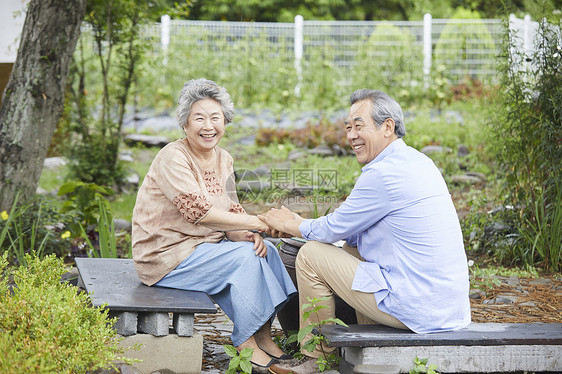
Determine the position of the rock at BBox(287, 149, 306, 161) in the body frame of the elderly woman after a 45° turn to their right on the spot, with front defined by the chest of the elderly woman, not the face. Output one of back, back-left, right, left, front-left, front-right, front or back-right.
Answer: back

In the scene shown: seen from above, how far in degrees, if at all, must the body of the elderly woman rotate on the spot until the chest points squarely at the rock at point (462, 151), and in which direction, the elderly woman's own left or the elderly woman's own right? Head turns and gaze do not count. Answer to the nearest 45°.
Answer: approximately 90° to the elderly woman's own left

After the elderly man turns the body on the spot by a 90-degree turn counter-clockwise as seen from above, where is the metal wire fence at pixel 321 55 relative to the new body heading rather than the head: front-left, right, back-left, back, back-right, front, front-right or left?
back

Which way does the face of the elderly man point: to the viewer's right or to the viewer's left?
to the viewer's left

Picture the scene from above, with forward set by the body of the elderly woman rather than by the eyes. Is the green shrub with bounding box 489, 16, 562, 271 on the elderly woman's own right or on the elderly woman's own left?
on the elderly woman's own left

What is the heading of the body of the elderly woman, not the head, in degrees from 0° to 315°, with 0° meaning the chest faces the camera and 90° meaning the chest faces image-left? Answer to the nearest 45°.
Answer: approximately 315°

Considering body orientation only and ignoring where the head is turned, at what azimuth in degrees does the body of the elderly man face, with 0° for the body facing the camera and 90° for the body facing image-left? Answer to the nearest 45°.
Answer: approximately 90°

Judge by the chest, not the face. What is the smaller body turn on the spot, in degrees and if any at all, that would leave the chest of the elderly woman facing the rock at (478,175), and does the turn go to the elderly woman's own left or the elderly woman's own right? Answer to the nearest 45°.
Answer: approximately 90° to the elderly woman's own left

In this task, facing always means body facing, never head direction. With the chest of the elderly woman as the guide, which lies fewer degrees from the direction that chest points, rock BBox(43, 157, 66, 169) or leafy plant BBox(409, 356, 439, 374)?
the leafy plant

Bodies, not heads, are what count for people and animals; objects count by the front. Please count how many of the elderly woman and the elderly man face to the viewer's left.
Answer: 1
